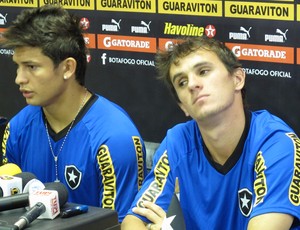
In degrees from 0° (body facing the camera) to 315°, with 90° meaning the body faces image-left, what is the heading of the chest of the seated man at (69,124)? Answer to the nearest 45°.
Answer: approximately 45°

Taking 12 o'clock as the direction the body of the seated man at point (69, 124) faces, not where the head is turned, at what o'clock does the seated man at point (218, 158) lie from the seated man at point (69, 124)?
the seated man at point (218, 158) is roughly at 9 o'clock from the seated man at point (69, 124).

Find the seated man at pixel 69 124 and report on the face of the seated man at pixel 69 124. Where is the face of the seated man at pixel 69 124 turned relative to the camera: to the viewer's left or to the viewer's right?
to the viewer's left
